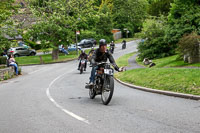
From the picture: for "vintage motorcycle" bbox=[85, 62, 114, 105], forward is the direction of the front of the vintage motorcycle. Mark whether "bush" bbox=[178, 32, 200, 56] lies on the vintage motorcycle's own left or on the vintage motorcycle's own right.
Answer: on the vintage motorcycle's own left

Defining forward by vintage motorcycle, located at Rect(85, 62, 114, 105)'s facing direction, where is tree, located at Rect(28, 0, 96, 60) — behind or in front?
behind

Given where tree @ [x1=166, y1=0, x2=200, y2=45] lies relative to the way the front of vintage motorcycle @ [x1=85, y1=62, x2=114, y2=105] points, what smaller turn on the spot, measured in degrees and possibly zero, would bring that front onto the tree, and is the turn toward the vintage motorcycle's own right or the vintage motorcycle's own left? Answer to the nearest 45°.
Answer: approximately 90° to the vintage motorcycle's own left

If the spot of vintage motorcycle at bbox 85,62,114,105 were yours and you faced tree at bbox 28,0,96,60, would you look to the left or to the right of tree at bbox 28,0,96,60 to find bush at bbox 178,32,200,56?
right

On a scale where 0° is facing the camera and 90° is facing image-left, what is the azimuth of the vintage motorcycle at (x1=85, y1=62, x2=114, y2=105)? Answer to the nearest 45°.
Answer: approximately 315°

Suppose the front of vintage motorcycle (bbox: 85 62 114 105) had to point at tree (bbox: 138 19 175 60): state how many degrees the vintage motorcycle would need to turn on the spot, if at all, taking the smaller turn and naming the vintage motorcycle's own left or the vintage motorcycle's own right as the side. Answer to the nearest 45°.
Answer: approximately 135° to the vintage motorcycle's own left
